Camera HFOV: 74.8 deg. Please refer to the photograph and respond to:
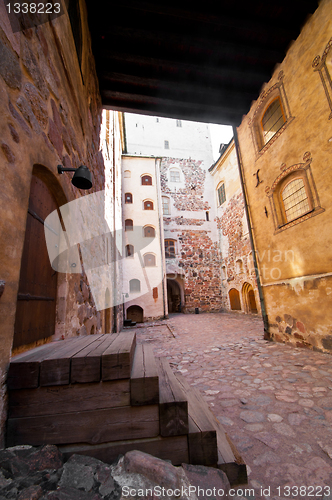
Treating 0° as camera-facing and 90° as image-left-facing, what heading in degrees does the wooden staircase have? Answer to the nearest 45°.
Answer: approximately 270°
